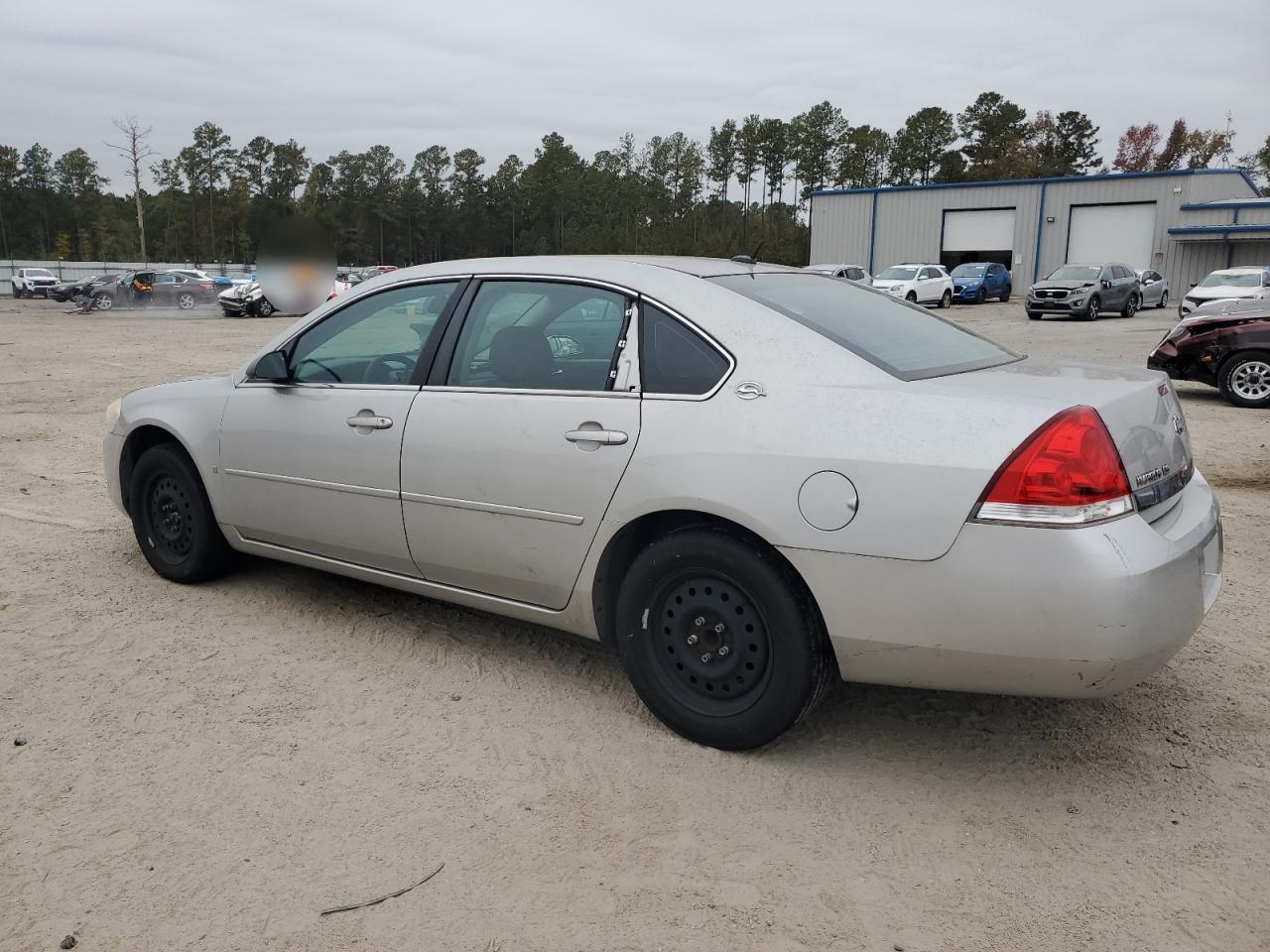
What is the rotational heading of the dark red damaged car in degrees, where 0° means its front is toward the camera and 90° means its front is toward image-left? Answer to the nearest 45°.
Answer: approximately 90°

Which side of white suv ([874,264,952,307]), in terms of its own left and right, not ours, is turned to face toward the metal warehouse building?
back

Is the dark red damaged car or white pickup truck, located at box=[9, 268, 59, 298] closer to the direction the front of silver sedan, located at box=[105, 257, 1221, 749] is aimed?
the white pickup truck

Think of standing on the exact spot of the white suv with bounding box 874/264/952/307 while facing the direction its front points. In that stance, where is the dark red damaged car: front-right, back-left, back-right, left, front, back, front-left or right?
front-left

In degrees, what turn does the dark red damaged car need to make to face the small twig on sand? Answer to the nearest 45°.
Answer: approximately 90° to its left

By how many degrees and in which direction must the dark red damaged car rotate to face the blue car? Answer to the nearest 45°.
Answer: approximately 90° to its right

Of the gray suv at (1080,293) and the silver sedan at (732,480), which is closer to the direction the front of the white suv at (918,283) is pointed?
the silver sedan

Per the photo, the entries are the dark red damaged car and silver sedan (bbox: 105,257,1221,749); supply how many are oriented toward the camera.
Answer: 0

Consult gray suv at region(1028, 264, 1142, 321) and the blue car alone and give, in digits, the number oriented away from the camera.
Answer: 0

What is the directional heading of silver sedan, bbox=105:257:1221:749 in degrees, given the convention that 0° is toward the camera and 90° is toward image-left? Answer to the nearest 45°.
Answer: approximately 135°
